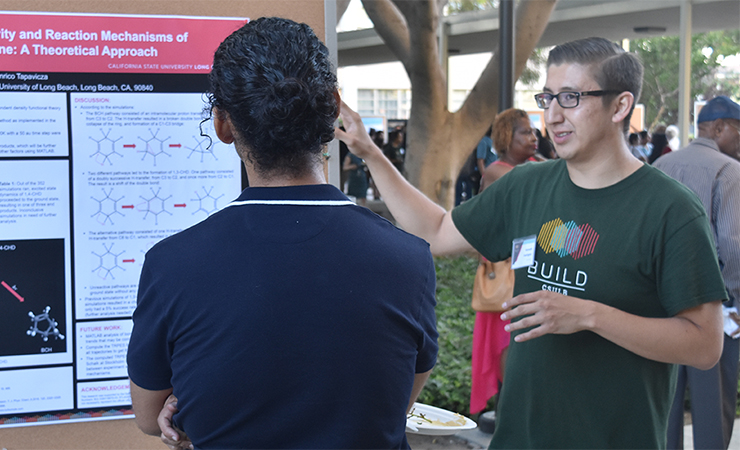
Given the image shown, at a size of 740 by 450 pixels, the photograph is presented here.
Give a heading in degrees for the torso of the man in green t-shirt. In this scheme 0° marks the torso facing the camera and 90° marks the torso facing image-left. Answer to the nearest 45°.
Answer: approximately 45°

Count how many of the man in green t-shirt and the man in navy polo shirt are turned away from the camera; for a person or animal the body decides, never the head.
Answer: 1

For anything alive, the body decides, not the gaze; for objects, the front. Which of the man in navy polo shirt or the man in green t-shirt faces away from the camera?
the man in navy polo shirt

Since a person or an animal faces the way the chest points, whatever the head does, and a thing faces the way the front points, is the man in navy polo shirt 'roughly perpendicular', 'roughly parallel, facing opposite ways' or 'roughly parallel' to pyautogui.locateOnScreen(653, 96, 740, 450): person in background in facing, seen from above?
roughly perpendicular

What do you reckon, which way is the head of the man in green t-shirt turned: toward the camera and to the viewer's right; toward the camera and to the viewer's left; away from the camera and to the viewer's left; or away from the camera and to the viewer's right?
toward the camera and to the viewer's left

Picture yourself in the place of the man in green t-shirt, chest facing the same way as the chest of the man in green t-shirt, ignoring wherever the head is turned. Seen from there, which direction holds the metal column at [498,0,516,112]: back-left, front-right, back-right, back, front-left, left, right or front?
back-right

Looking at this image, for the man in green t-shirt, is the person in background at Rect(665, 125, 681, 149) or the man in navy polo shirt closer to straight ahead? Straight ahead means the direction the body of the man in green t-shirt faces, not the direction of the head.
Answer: the man in navy polo shirt

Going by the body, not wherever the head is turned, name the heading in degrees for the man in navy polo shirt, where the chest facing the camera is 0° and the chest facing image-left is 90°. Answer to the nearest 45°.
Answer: approximately 180°

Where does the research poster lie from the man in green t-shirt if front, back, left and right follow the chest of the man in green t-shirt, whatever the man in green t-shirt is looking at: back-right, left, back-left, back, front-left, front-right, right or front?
front-right
